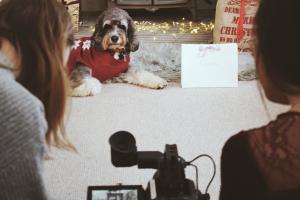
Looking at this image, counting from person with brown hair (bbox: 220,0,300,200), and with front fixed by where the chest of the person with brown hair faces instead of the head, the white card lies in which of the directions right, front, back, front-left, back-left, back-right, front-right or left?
front-right

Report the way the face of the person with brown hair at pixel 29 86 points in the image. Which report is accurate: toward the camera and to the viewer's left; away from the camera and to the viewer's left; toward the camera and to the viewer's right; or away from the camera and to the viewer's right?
away from the camera and to the viewer's right

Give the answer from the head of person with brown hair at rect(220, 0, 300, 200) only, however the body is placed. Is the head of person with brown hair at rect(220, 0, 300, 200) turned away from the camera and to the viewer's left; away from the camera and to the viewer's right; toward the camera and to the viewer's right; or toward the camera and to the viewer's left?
away from the camera and to the viewer's left

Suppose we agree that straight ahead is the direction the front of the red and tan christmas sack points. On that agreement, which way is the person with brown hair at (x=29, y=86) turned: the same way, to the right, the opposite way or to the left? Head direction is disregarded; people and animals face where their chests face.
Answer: the opposite way

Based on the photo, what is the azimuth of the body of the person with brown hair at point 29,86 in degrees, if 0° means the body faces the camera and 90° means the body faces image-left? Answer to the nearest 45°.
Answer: approximately 225°

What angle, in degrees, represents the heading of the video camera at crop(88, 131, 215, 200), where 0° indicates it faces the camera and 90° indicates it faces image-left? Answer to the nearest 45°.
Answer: approximately 180°

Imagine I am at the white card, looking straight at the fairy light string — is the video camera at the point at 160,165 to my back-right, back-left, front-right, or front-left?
back-left

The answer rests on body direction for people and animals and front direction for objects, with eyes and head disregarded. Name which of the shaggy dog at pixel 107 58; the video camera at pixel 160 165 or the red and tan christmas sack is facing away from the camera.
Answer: the video camera

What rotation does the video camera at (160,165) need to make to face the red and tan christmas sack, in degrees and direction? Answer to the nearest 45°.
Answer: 0° — it already faces it

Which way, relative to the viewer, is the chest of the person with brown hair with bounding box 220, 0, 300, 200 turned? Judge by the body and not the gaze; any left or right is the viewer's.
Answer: facing away from the viewer and to the left of the viewer

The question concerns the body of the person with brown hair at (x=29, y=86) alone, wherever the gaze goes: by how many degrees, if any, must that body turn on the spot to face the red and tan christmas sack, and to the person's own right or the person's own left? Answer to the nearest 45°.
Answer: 0° — they already face it

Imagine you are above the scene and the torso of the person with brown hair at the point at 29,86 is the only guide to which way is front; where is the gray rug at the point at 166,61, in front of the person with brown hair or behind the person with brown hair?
in front

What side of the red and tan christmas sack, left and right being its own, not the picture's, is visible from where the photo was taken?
front

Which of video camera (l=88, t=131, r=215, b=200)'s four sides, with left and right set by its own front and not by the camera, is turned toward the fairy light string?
front
